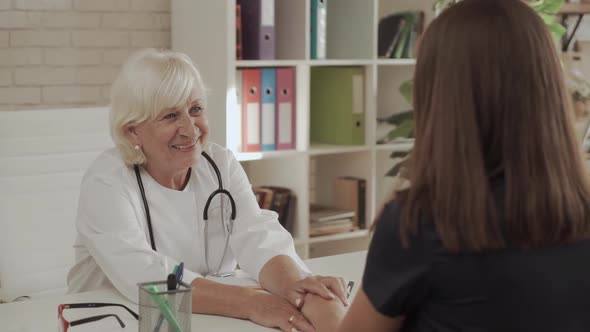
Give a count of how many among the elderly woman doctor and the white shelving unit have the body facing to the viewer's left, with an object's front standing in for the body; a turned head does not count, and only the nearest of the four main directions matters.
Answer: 0

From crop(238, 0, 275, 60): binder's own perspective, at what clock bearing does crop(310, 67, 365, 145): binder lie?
crop(310, 67, 365, 145): binder is roughly at 9 o'clock from crop(238, 0, 275, 60): binder.

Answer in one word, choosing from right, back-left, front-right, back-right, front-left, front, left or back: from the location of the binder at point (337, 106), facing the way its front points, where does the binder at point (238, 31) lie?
right

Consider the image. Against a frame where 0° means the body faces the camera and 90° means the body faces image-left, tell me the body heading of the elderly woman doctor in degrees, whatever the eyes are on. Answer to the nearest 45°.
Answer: approximately 315°

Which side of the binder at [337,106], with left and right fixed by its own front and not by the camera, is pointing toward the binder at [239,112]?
right

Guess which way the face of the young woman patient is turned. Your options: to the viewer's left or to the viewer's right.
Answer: to the viewer's left

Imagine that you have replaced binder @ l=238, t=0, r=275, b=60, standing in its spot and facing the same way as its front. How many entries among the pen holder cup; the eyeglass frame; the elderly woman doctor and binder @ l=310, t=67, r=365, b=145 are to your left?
1

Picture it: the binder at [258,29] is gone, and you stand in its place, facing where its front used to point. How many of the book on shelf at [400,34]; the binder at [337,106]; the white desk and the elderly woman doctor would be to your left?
2

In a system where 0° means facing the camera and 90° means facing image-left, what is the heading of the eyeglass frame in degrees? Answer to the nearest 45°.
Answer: approximately 90°
